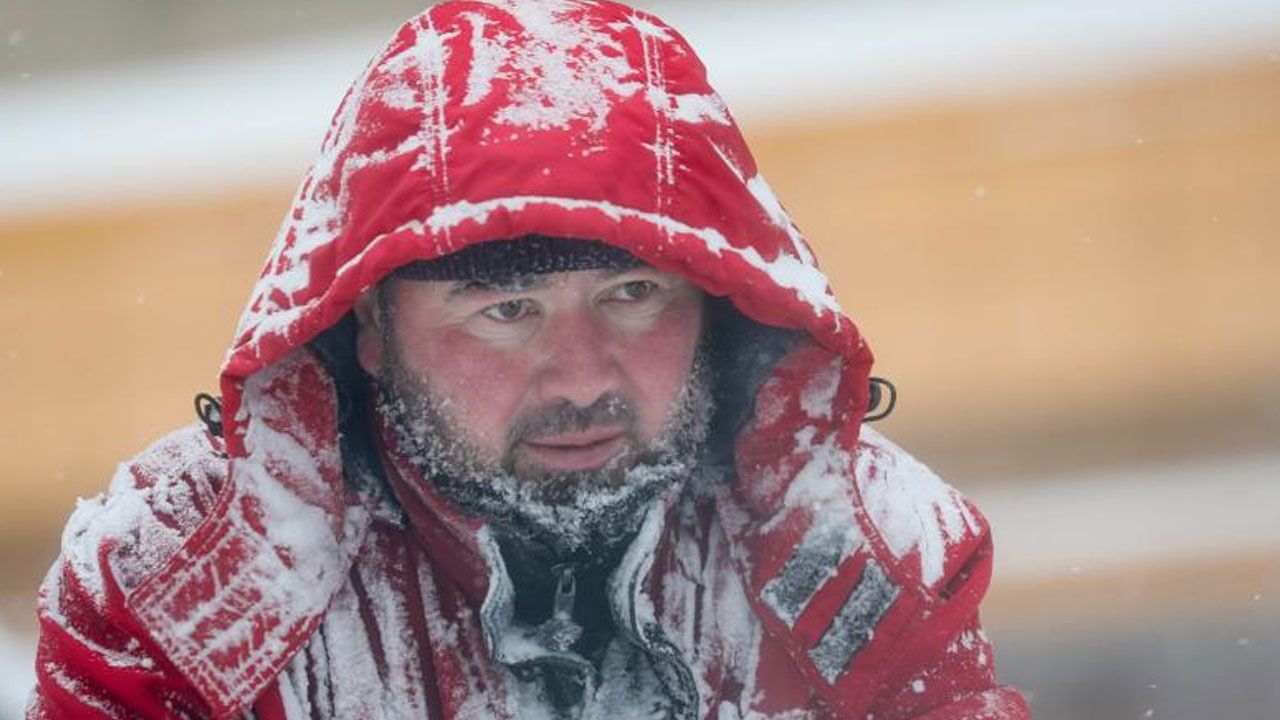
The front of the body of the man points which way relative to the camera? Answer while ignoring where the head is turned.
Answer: toward the camera
